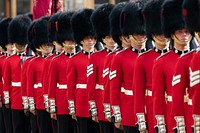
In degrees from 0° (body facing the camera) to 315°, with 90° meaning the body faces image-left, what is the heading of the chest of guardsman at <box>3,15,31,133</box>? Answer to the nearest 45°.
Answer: approximately 0°
